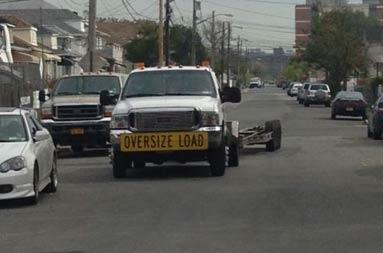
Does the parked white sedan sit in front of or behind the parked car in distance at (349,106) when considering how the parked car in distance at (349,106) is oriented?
behind

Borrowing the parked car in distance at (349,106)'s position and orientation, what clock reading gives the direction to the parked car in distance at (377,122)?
the parked car in distance at (377,122) is roughly at 6 o'clock from the parked car in distance at (349,106).

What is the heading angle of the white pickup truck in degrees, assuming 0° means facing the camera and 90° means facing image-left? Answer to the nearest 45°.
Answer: approximately 0°

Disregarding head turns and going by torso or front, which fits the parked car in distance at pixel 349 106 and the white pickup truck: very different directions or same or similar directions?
very different directions

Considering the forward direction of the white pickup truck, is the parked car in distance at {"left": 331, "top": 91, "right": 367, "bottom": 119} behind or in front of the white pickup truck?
behind

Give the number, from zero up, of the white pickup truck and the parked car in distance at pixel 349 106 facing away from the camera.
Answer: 1

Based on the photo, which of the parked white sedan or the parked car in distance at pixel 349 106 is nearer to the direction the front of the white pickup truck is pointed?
the parked white sedan

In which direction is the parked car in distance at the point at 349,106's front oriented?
away from the camera

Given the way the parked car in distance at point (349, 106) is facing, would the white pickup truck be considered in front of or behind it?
behind

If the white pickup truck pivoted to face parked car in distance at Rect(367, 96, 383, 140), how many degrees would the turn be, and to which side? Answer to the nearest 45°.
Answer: approximately 135° to its left
